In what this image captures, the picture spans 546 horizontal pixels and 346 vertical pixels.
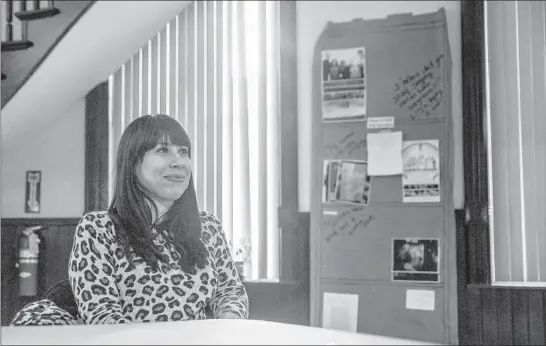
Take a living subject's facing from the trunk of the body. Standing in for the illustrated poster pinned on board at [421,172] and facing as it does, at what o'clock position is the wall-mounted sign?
The wall-mounted sign is roughly at 3 o'clock from the illustrated poster pinned on board.

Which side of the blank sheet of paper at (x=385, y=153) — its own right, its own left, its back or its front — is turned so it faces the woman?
front

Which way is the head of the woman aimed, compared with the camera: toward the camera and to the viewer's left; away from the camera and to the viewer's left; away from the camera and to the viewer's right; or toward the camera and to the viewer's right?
toward the camera and to the viewer's right

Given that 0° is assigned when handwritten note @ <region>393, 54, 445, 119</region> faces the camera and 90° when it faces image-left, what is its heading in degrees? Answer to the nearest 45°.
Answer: approximately 0°

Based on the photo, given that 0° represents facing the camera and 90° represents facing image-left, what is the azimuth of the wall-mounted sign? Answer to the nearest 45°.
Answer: approximately 0°

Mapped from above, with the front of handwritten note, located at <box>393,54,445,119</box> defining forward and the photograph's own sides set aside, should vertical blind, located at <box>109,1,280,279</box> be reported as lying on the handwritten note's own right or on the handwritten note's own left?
on the handwritten note's own right

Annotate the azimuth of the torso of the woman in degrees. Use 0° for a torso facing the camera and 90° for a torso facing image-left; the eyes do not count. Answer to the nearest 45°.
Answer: approximately 315°

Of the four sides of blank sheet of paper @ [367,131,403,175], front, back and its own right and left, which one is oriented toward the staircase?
right
